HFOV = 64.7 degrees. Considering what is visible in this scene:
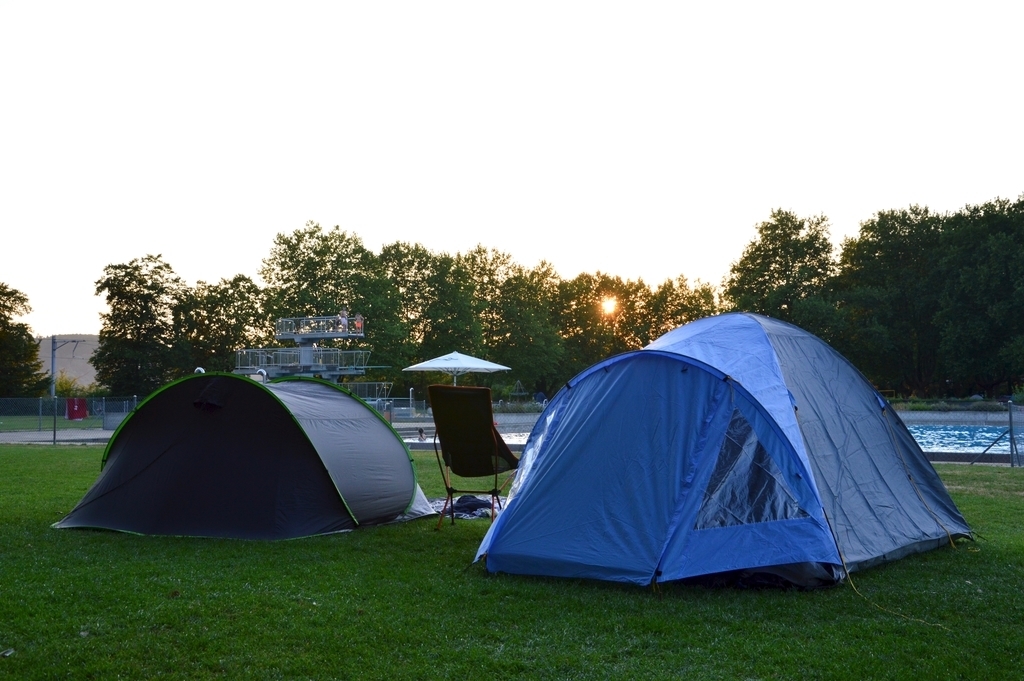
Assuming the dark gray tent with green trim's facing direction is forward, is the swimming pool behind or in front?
behind

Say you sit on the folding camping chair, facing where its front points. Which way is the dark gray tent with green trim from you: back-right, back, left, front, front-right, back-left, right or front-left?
back-left

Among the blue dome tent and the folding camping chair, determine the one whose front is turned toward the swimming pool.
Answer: the folding camping chair

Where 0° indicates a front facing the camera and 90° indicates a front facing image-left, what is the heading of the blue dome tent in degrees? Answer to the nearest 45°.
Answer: approximately 45°

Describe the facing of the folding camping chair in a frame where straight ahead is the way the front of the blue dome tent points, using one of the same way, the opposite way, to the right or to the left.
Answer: the opposite way

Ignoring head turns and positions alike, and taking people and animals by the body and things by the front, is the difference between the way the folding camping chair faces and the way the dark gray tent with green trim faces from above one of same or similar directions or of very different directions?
very different directions

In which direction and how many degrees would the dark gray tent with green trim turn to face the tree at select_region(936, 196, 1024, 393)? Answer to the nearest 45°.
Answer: approximately 180°

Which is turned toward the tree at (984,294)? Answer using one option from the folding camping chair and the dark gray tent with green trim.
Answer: the folding camping chair

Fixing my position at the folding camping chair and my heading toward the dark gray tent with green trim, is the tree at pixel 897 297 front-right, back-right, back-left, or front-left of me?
back-right

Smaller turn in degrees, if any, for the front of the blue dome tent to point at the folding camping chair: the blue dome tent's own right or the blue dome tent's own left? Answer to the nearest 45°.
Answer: approximately 90° to the blue dome tent's own right

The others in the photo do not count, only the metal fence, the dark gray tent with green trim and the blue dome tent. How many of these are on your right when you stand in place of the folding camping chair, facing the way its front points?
1

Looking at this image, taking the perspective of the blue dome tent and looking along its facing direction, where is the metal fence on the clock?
The metal fence is roughly at 3 o'clock from the blue dome tent.

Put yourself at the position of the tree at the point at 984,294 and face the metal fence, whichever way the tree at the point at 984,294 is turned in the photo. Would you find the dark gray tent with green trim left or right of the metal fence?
left

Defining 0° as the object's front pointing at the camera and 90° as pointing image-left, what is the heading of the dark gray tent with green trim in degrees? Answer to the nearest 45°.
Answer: approximately 45°

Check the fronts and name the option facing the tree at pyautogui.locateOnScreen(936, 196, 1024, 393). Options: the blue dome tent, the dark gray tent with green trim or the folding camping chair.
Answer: the folding camping chair

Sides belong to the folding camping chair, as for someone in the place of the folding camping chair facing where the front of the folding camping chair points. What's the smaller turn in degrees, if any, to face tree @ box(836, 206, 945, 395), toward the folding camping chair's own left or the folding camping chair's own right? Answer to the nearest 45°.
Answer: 0° — it already faces it

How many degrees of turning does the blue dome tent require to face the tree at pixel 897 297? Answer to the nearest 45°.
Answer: approximately 135° to its right

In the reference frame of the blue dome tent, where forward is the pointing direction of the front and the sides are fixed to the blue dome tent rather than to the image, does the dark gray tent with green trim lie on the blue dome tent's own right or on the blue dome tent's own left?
on the blue dome tent's own right
